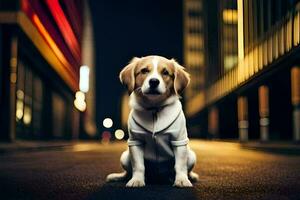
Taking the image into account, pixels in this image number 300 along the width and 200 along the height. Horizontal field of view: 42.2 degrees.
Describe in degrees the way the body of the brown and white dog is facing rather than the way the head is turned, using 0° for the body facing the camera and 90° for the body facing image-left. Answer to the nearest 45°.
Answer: approximately 0°
